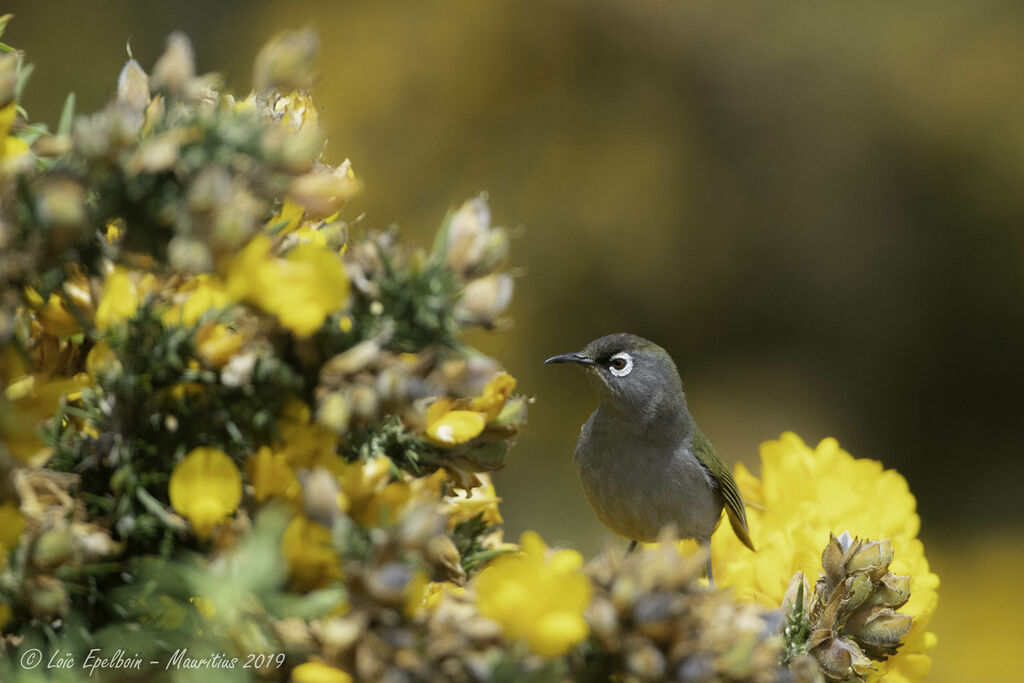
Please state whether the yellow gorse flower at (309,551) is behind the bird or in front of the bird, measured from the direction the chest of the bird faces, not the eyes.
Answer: in front

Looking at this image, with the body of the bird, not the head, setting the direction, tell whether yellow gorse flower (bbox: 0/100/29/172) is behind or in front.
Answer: in front

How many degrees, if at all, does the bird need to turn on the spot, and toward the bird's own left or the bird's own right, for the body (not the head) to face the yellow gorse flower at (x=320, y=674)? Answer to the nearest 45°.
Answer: approximately 45° to the bird's own left

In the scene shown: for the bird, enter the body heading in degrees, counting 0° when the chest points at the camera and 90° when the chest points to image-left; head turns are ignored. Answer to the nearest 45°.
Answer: approximately 45°
